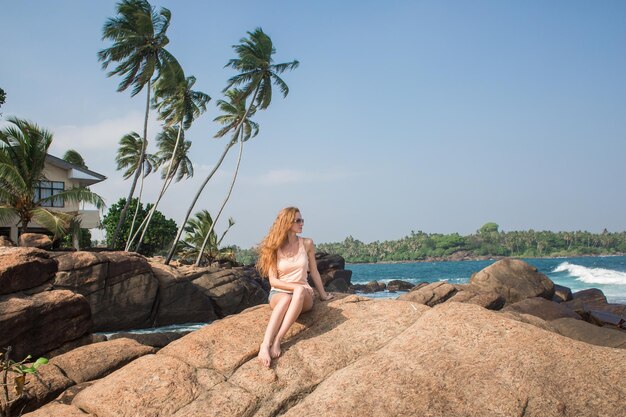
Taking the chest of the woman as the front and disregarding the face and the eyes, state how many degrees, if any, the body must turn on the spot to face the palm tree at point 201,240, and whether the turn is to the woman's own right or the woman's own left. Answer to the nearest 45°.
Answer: approximately 180°

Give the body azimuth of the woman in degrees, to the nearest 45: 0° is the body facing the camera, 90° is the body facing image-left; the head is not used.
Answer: approximately 0°

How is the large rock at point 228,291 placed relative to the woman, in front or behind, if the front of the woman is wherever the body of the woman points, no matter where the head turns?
behind

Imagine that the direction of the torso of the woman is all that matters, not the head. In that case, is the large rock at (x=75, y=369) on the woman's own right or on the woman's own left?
on the woman's own right

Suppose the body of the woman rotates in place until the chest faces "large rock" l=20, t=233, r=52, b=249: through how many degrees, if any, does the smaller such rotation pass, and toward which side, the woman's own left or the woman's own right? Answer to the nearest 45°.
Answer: approximately 135° to the woman's own right

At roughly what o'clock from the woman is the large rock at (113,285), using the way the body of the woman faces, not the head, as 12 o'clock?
The large rock is roughly at 5 o'clock from the woman.

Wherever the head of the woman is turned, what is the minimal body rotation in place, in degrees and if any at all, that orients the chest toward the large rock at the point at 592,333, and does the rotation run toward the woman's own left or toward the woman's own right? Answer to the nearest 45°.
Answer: approximately 135° to the woman's own left
